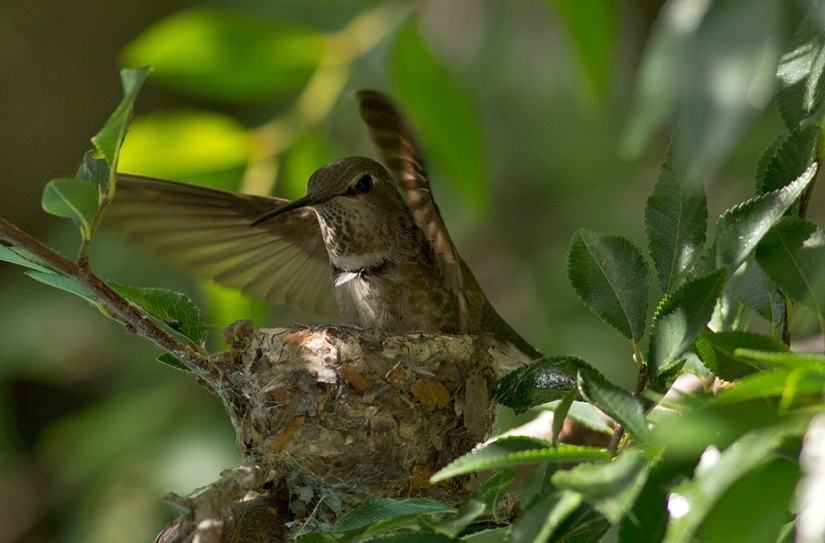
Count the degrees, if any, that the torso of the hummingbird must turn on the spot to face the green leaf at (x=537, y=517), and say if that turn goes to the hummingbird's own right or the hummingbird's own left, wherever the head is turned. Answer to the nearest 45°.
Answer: approximately 45° to the hummingbird's own left

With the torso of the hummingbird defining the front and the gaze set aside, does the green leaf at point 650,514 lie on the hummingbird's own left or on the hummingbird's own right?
on the hummingbird's own left

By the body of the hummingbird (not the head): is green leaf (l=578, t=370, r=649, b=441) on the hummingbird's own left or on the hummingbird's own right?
on the hummingbird's own left

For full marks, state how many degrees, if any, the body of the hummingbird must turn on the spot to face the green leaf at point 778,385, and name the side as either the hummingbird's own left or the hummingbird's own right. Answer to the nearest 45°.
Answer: approximately 45° to the hummingbird's own left

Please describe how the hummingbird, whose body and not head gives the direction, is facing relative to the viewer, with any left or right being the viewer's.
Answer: facing the viewer and to the left of the viewer

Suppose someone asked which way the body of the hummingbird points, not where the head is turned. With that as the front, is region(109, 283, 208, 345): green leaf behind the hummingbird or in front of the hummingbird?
in front

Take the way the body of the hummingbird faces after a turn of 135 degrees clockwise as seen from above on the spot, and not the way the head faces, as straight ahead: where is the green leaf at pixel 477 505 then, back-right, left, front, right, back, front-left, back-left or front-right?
back

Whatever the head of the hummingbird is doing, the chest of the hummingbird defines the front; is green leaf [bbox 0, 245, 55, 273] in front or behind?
in front

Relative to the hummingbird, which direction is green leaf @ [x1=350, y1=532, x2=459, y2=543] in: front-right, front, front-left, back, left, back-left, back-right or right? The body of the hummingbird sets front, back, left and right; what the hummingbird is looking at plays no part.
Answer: front-left

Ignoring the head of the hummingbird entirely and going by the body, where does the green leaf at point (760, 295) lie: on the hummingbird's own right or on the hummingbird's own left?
on the hummingbird's own left
